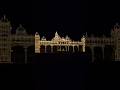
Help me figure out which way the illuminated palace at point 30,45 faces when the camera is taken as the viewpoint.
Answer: facing the viewer
